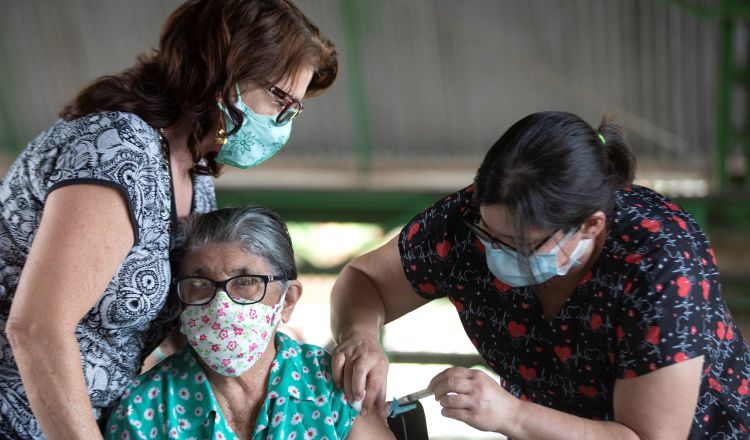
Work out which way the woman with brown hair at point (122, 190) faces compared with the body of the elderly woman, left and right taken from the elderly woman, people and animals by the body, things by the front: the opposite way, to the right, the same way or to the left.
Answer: to the left

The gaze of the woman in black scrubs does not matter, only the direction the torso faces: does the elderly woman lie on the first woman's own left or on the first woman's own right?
on the first woman's own right

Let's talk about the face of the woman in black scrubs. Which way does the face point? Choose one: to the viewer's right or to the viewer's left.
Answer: to the viewer's left

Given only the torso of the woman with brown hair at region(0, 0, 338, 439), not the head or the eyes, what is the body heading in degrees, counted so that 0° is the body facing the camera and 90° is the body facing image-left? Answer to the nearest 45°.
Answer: approximately 270°

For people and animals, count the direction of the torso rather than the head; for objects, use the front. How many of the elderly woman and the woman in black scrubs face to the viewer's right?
0

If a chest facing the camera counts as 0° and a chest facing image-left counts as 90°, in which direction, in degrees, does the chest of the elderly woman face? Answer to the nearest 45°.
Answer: approximately 0°

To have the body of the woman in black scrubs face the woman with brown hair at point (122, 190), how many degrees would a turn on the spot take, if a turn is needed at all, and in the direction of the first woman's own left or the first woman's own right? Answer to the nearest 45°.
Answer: approximately 45° to the first woman's own right

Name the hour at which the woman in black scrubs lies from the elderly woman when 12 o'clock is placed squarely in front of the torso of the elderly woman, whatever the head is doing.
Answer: The woman in black scrubs is roughly at 10 o'clock from the elderly woman.

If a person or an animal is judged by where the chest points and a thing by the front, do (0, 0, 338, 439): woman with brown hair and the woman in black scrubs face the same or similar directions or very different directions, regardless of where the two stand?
very different directions

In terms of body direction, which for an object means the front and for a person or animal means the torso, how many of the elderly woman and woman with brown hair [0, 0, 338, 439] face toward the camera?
1
